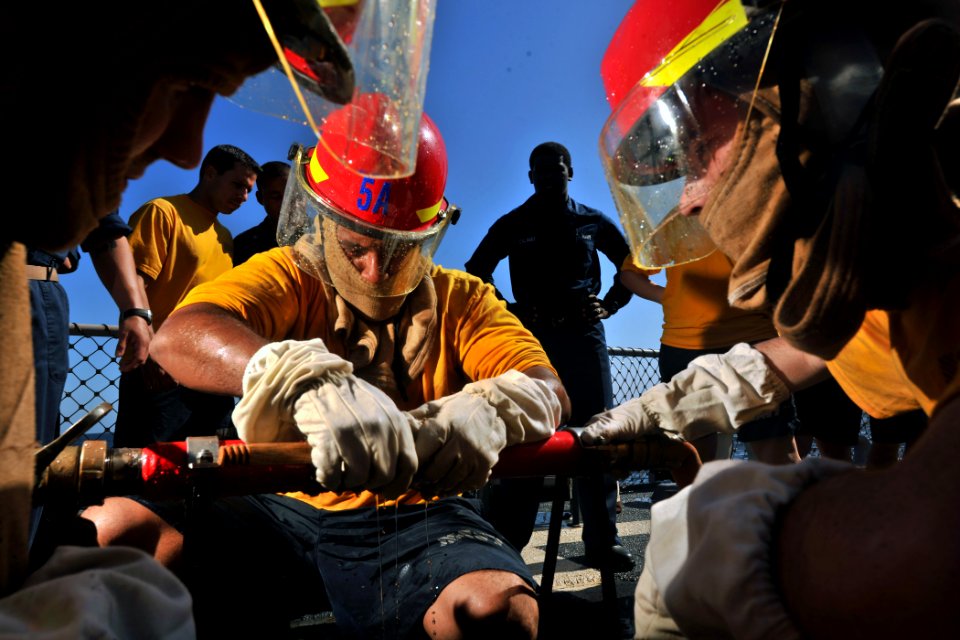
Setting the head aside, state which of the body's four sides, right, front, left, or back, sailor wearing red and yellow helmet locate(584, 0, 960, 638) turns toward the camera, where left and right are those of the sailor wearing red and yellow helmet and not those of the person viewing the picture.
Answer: left

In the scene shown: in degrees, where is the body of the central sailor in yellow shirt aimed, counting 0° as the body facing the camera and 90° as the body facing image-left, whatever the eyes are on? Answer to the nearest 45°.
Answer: approximately 0°

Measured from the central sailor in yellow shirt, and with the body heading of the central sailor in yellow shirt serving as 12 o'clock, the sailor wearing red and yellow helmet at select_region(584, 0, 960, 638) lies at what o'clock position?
The sailor wearing red and yellow helmet is roughly at 11 o'clock from the central sailor in yellow shirt.

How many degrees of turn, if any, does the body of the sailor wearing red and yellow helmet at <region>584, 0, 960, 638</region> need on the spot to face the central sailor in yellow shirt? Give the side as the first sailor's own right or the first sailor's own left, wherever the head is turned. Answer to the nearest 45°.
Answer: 0° — they already face them

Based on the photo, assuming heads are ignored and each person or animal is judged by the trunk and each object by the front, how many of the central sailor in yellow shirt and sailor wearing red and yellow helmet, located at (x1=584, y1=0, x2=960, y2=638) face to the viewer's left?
1
